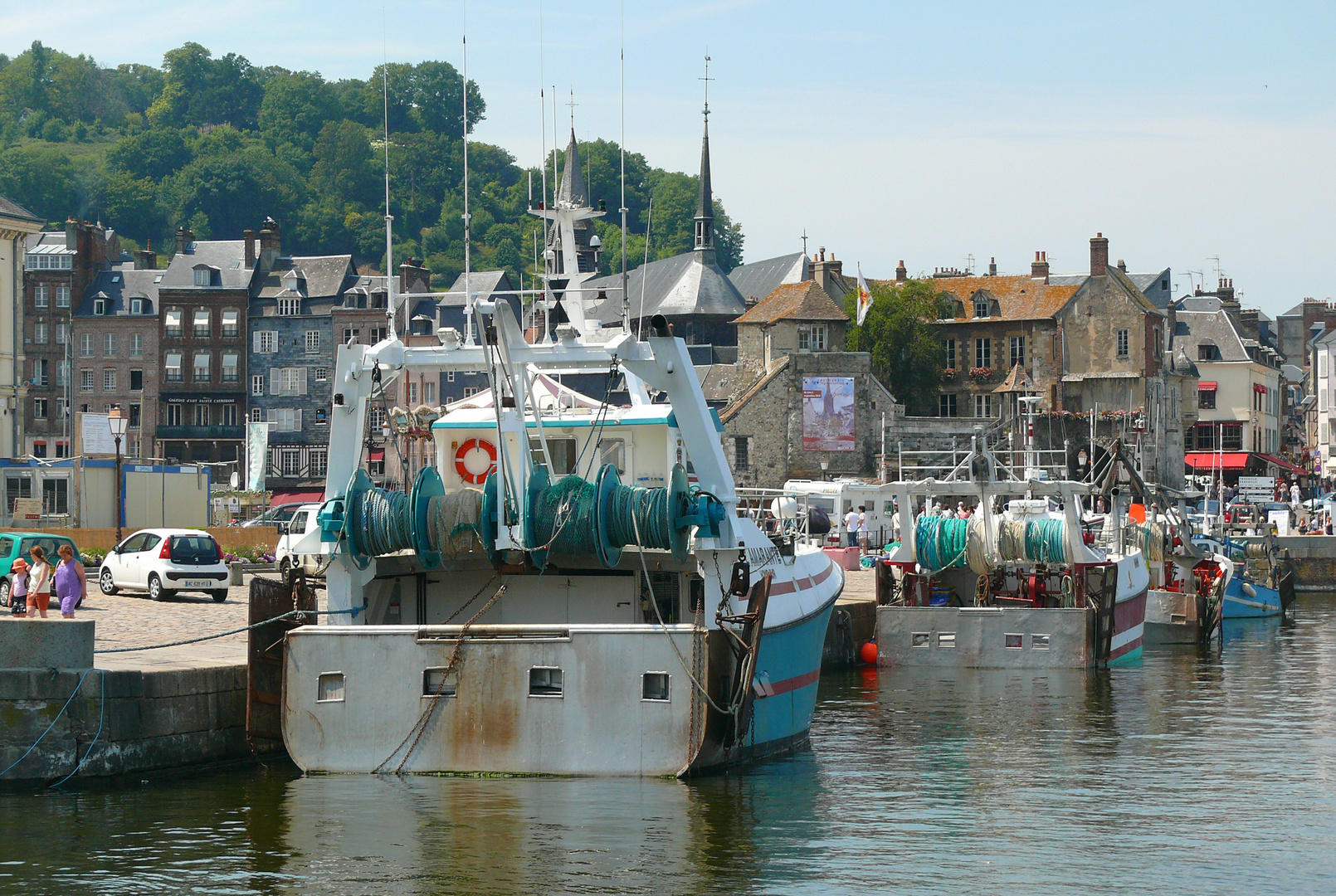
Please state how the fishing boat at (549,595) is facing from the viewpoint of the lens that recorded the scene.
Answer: facing away from the viewer and to the right of the viewer

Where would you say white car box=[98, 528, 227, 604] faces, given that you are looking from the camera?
facing away from the viewer and to the left of the viewer

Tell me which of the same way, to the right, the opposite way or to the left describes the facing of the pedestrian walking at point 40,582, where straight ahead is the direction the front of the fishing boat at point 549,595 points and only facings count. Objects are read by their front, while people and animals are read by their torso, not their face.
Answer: the opposite way

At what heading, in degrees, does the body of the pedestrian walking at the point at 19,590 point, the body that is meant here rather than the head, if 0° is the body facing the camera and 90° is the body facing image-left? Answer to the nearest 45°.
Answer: approximately 45°

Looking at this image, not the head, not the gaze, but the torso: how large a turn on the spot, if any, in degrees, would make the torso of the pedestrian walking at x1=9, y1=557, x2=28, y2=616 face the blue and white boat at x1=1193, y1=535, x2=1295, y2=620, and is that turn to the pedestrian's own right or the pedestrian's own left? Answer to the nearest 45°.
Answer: approximately 180°

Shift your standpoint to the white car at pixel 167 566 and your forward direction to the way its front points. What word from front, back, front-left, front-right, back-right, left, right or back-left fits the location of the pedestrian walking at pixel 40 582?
back-left

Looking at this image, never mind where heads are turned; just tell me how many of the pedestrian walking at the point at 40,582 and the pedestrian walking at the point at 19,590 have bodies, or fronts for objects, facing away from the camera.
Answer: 0

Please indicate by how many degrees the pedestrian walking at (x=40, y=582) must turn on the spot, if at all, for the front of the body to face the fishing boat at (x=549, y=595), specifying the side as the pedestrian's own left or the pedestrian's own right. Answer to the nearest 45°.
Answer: approximately 90° to the pedestrian's own left
